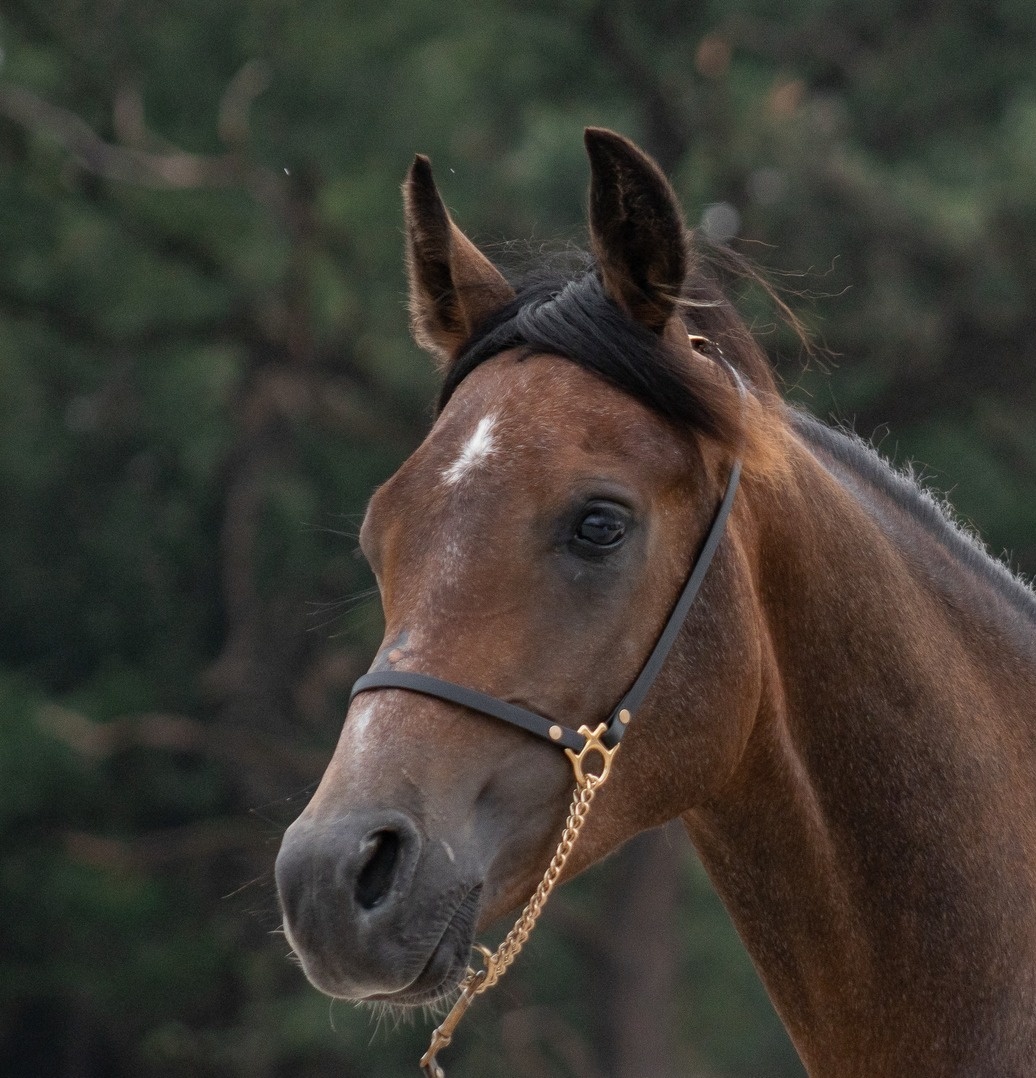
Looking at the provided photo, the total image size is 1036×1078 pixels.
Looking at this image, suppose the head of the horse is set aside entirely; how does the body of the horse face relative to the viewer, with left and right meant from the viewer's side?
facing the viewer and to the left of the viewer
